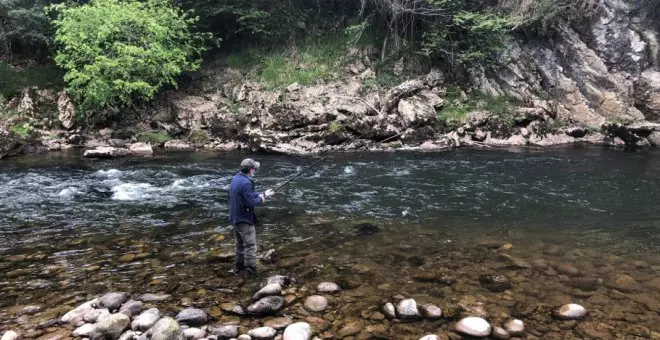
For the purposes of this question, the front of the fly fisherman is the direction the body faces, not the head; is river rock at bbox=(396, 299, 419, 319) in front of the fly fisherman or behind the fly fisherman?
in front

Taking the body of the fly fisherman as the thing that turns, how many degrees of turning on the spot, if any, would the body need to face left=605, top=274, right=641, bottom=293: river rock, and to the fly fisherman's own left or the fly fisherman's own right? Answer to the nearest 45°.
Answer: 0° — they already face it

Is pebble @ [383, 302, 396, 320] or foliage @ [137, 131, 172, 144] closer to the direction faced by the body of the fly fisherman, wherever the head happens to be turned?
the pebble

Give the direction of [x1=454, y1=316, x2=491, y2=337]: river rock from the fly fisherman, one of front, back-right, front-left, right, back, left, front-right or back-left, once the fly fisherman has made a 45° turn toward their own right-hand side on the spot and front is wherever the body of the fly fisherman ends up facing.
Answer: front

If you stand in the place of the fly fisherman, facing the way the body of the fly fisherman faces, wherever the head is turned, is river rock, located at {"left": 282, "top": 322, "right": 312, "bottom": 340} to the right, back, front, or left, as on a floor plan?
right

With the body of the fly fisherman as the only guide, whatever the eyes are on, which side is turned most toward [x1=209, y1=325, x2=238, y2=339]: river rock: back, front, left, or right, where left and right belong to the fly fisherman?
right

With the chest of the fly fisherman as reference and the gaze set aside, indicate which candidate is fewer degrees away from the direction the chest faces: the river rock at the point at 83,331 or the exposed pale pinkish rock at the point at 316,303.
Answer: the exposed pale pinkish rock

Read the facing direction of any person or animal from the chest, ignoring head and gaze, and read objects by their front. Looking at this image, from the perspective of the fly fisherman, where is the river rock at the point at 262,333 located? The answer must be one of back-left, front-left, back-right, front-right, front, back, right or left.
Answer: right

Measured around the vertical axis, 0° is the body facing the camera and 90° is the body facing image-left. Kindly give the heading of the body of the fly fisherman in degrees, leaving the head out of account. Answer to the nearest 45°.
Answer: approximately 270°

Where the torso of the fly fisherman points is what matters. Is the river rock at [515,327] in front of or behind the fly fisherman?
in front
